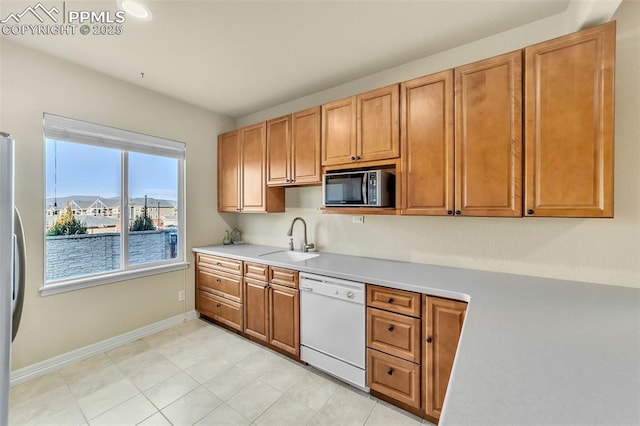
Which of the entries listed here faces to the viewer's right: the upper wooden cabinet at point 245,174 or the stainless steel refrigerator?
the stainless steel refrigerator

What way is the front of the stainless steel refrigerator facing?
to the viewer's right

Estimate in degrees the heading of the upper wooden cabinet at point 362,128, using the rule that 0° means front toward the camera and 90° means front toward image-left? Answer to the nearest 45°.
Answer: approximately 45°

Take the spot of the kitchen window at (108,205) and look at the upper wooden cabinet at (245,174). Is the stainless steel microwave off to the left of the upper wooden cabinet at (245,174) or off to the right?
right

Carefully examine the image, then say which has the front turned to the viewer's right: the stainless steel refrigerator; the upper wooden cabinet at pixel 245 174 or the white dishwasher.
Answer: the stainless steel refrigerator

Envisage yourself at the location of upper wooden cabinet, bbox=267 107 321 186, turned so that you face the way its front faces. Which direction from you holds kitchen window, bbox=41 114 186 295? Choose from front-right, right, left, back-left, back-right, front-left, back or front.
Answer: front-right
